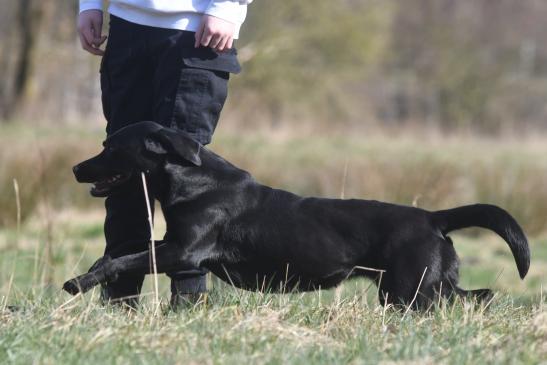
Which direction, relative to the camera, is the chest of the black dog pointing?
to the viewer's left
